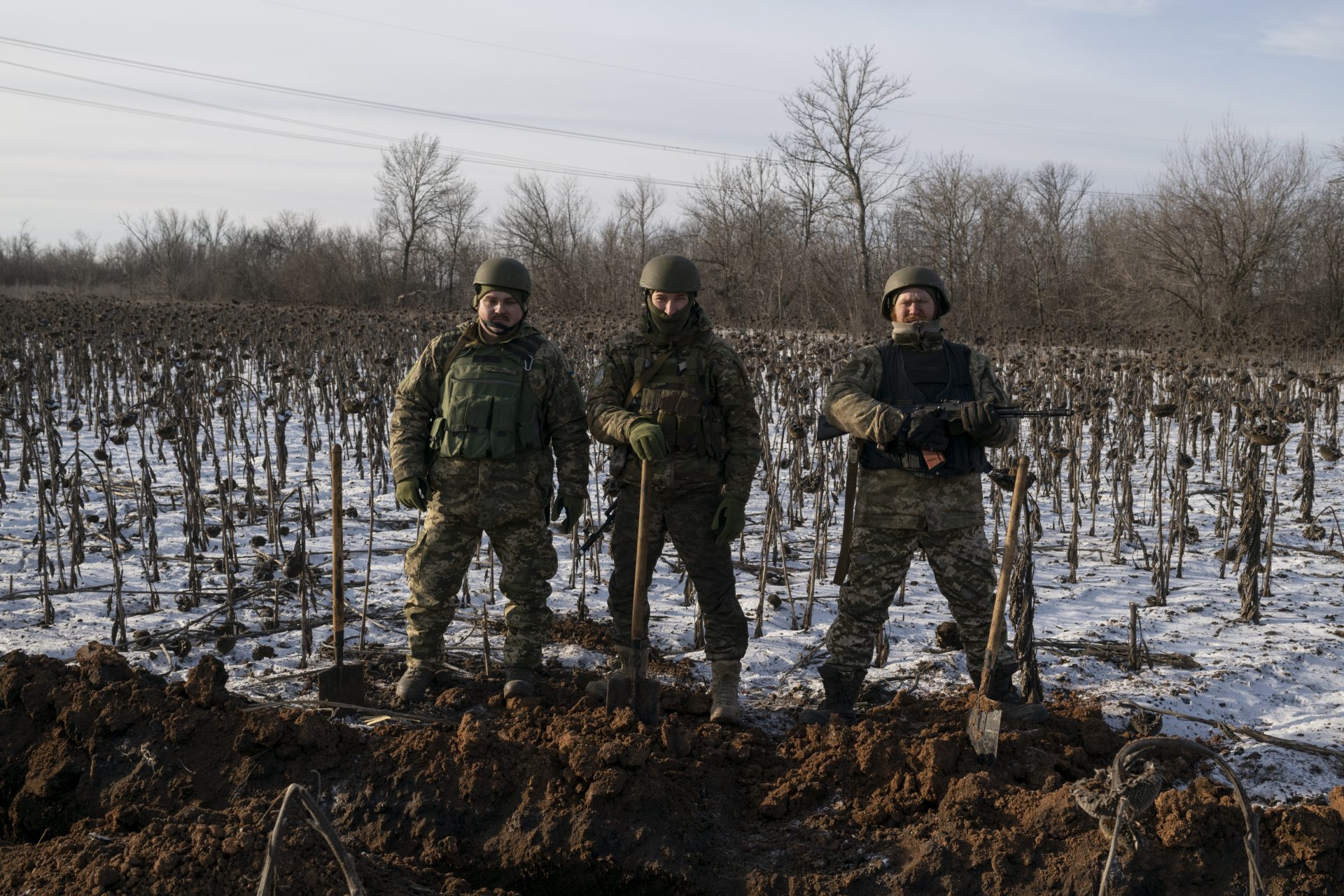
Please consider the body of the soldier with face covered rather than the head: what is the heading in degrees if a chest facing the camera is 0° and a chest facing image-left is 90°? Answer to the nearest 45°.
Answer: approximately 0°

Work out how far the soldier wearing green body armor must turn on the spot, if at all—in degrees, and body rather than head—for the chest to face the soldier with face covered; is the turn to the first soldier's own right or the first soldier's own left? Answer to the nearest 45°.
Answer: approximately 90° to the first soldier's own left

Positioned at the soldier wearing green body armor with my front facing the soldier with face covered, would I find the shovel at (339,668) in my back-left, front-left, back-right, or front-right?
back-right

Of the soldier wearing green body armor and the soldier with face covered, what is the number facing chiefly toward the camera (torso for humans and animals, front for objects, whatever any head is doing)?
2

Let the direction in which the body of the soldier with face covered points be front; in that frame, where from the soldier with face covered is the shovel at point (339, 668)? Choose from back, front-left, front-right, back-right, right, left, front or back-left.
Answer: right

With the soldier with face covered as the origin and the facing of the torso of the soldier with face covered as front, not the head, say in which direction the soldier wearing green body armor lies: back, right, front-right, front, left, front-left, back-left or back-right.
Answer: right
